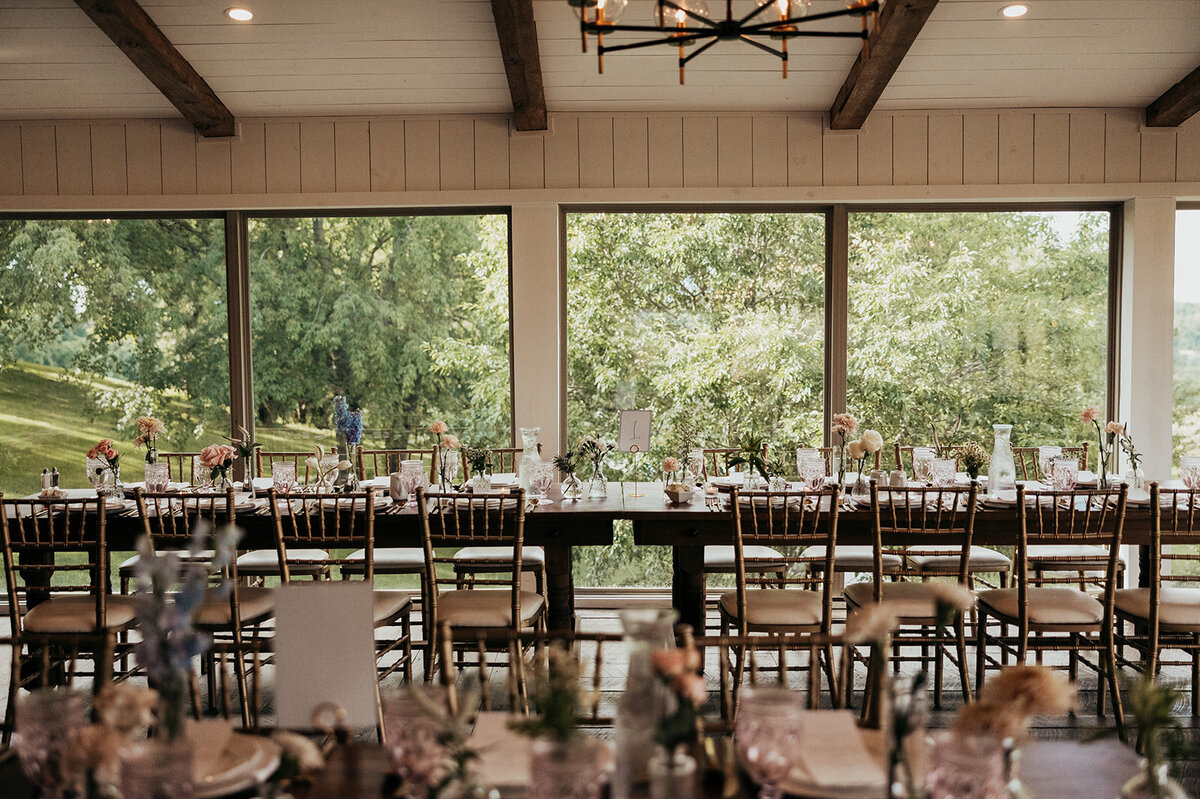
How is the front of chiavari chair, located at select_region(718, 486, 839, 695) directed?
away from the camera

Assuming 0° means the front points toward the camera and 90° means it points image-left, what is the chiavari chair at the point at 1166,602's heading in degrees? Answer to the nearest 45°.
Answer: approximately 135°

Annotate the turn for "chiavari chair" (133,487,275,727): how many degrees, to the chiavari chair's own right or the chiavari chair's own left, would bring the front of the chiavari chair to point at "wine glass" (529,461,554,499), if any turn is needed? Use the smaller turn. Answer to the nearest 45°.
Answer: approximately 45° to the chiavari chair's own right

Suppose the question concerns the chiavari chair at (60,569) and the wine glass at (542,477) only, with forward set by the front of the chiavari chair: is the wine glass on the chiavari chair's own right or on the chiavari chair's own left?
on the chiavari chair's own right

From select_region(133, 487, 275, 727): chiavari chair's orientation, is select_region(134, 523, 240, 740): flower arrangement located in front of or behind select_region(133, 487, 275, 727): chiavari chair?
behind

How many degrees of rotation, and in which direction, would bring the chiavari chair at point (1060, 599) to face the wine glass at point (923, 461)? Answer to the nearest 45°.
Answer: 0° — it already faces it

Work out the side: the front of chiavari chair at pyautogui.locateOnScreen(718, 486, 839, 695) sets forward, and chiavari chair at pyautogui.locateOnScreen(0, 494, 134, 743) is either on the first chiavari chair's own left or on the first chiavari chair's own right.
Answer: on the first chiavari chair's own left

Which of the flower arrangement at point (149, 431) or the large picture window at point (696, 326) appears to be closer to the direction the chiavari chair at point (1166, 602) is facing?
the large picture window

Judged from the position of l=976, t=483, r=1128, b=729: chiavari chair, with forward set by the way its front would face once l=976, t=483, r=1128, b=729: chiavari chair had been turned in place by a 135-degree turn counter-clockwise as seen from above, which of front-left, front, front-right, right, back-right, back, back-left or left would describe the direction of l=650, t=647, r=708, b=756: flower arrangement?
front
